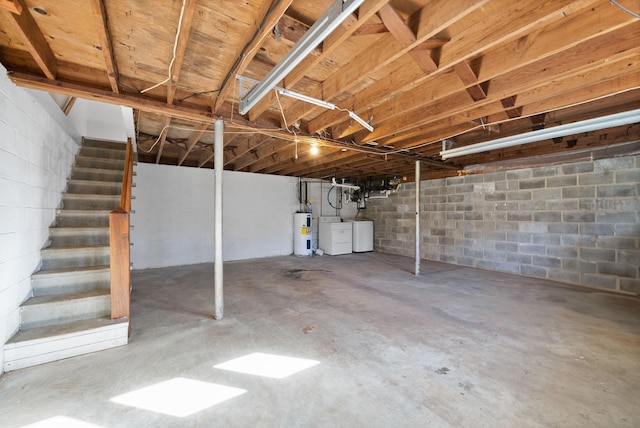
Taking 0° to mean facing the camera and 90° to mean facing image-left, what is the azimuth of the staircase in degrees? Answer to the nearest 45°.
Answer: approximately 0°

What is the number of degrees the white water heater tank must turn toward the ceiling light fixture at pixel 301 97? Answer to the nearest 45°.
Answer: approximately 45° to its right

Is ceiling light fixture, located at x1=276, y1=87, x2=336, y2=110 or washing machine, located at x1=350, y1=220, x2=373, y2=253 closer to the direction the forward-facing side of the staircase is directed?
the ceiling light fixture

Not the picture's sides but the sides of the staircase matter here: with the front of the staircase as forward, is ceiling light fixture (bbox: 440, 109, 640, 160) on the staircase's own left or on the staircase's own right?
on the staircase's own left

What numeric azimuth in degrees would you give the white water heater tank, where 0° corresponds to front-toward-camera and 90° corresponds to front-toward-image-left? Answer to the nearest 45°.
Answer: approximately 315°

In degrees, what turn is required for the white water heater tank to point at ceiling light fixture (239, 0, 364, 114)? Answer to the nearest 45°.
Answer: approximately 45° to its right

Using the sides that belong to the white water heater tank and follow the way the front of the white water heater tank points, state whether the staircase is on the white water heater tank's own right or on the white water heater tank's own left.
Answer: on the white water heater tank's own right

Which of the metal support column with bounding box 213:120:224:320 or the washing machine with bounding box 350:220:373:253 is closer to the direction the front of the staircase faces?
the metal support column

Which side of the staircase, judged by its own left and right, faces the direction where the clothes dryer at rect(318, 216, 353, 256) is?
left
